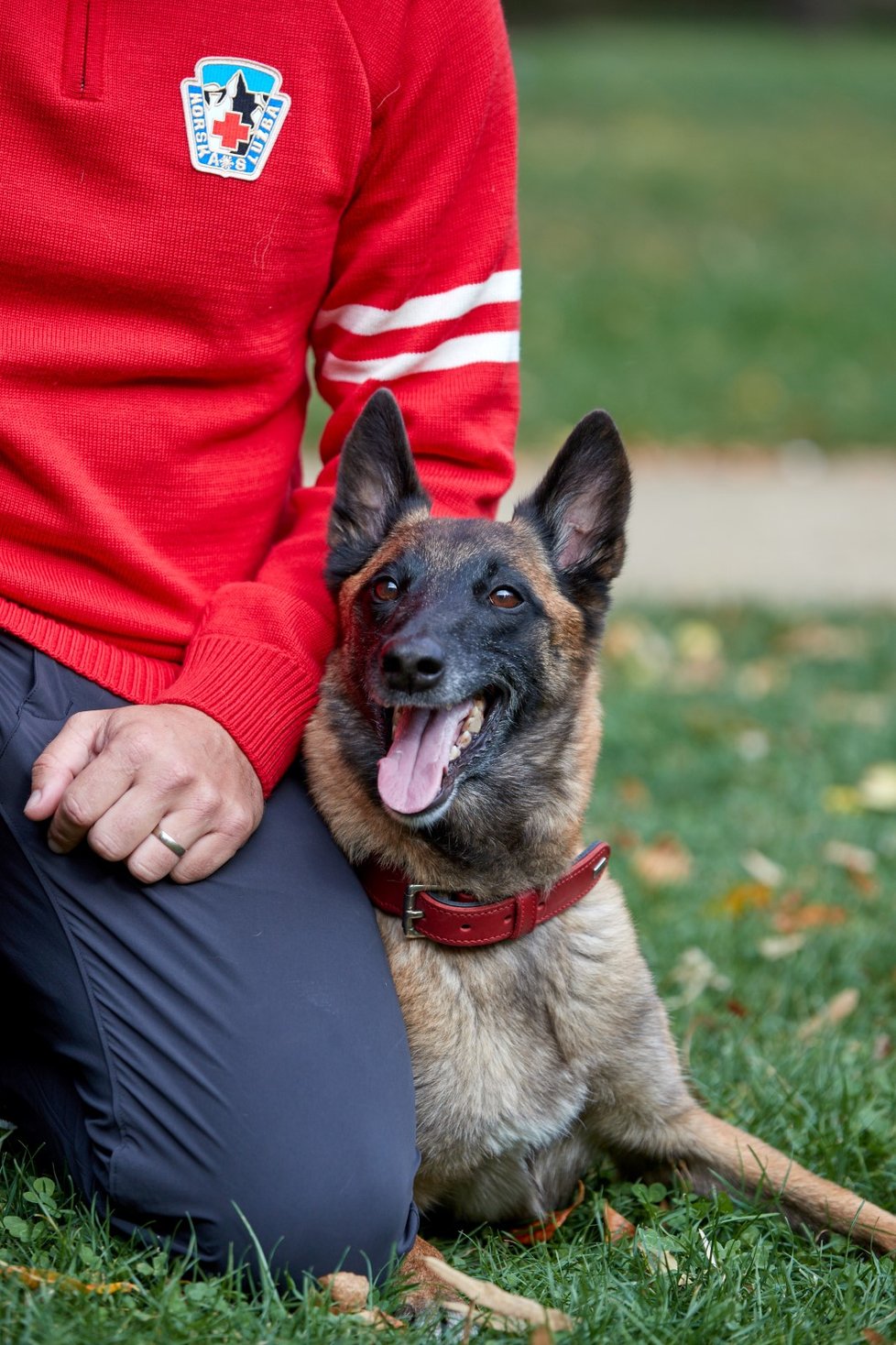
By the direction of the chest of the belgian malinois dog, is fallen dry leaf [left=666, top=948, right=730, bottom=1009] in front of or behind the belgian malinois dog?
behind

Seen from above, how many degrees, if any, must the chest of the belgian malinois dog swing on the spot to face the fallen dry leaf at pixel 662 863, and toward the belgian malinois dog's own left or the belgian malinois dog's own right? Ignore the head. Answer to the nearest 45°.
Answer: approximately 180°

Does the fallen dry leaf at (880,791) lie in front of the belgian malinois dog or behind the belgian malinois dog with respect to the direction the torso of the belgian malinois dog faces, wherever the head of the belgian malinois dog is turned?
behind

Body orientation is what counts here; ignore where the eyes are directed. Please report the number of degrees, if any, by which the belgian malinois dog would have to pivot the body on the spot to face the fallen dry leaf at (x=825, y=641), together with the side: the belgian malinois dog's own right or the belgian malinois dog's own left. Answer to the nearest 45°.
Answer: approximately 180°

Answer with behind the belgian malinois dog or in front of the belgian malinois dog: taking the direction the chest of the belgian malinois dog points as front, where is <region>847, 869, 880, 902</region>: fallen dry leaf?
behind

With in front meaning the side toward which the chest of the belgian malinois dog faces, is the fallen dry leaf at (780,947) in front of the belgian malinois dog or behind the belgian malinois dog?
behind

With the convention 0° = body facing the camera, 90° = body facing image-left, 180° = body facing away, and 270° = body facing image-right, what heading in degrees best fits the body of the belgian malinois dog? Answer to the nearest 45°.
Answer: approximately 0°

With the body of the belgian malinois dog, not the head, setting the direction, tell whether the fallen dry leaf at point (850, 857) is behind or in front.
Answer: behind

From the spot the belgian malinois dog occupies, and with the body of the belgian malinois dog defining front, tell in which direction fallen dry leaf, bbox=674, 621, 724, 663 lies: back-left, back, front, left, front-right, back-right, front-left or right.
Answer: back

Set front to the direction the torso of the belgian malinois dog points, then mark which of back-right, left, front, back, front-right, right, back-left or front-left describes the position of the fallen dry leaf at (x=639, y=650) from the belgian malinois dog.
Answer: back
